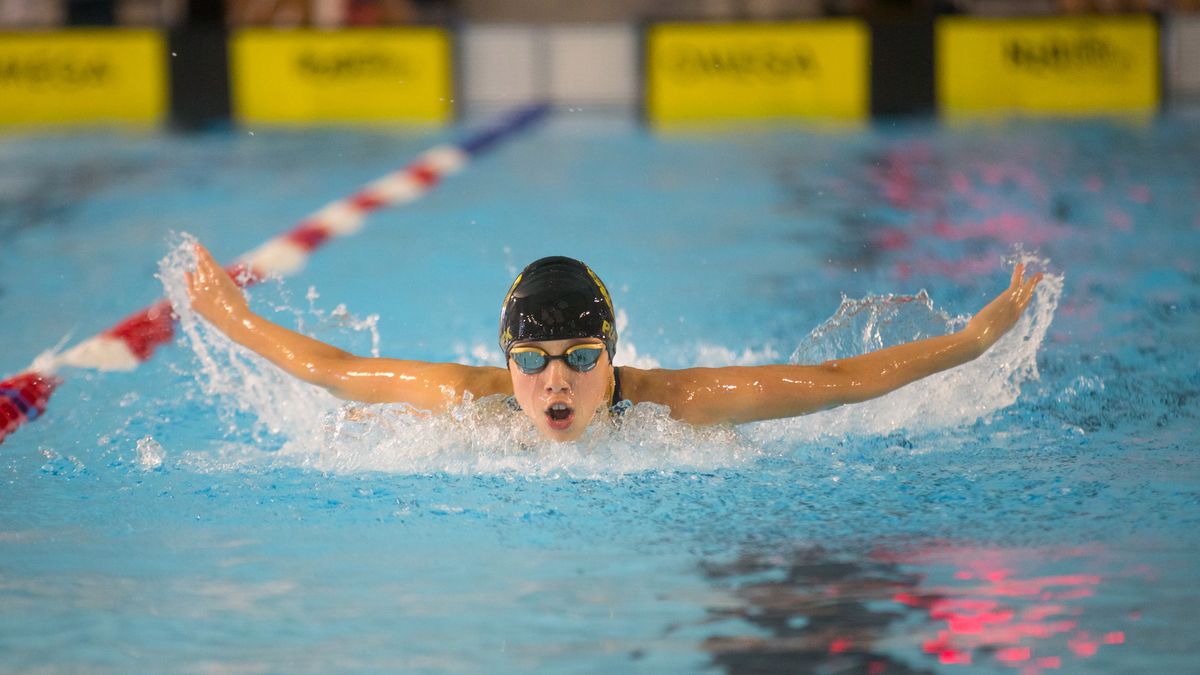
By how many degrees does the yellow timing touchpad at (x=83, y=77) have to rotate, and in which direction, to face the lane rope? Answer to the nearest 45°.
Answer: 0° — it already faces it

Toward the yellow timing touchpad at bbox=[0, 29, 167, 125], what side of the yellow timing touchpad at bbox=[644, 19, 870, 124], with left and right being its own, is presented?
right

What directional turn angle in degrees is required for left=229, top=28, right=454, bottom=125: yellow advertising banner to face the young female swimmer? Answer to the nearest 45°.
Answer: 0° — it already faces them

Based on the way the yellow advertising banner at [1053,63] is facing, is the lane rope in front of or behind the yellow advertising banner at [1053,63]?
in front

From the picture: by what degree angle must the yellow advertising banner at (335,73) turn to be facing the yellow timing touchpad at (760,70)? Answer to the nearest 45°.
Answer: approximately 90° to its left

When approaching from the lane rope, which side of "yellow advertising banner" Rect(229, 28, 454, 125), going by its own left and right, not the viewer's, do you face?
front

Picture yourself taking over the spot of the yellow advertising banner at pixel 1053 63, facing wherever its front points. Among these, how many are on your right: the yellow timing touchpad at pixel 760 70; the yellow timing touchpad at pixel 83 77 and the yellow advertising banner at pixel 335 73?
3

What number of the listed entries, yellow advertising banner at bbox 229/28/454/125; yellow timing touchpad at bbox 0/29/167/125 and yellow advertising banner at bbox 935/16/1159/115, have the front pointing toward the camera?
3

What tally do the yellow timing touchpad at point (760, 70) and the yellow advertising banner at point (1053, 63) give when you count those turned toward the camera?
2

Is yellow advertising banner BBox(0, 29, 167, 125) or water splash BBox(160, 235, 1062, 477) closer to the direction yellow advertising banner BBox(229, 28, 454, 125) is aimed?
the water splash

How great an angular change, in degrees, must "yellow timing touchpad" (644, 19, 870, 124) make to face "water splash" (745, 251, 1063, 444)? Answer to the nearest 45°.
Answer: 0° — it already faces it

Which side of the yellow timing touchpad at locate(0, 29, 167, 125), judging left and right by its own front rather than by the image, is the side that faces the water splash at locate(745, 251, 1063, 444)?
front

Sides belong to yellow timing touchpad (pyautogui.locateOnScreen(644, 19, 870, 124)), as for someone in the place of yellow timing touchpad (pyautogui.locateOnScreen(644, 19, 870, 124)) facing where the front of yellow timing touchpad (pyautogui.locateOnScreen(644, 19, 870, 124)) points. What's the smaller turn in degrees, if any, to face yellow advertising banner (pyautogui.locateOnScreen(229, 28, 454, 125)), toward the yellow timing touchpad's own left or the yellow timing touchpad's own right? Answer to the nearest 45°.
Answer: approximately 90° to the yellow timing touchpad's own right

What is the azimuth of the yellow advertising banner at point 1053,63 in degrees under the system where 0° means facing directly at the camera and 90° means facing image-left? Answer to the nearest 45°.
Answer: approximately 0°
